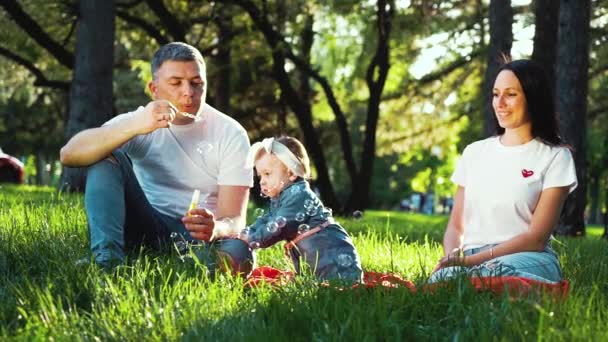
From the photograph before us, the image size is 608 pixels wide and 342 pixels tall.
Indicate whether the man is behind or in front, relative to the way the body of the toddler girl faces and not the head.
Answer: in front

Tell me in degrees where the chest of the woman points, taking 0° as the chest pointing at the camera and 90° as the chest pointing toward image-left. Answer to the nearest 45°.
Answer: approximately 45°

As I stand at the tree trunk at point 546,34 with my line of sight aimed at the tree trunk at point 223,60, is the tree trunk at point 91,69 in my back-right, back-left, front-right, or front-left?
front-left

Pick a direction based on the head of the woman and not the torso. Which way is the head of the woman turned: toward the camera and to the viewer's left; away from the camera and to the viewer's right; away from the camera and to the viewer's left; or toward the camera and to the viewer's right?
toward the camera and to the viewer's left

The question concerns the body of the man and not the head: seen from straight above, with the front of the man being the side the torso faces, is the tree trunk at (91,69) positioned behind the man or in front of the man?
behind

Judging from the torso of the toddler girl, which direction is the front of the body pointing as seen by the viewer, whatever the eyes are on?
to the viewer's left

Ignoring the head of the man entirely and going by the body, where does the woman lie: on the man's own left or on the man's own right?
on the man's own left

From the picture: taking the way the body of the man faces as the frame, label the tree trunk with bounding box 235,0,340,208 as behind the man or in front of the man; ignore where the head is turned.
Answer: behind

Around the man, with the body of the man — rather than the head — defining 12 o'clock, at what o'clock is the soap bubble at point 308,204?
The soap bubble is roughly at 10 o'clock from the man.

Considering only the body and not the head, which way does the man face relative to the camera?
toward the camera

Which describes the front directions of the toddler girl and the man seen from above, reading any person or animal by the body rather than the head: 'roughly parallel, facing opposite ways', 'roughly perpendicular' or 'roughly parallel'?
roughly perpendicular

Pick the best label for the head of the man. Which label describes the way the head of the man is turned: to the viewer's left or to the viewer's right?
to the viewer's right

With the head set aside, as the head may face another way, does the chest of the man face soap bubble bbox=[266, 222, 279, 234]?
no

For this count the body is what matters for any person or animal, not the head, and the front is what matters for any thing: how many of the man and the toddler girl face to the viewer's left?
1

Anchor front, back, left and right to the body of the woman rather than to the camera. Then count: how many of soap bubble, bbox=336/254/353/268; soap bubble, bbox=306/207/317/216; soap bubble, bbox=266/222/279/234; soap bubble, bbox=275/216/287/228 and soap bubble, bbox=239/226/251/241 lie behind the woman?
0

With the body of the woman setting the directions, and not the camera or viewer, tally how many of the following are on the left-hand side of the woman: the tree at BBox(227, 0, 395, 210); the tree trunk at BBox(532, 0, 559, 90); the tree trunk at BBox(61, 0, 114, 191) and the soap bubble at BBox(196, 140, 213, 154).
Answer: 0
